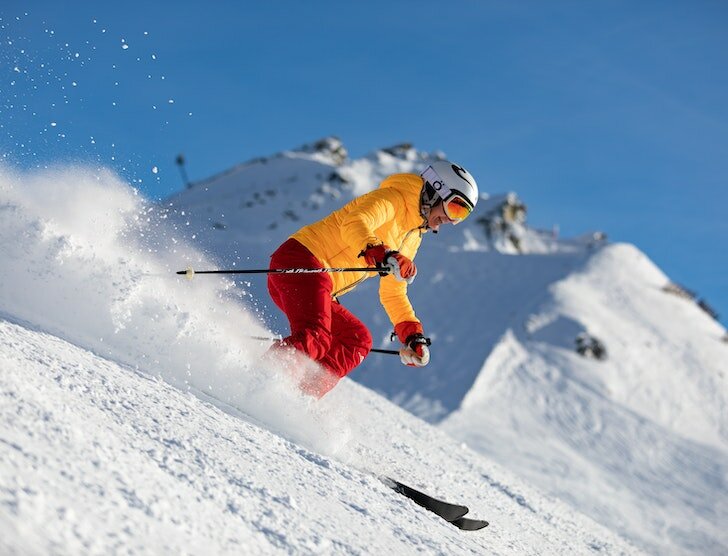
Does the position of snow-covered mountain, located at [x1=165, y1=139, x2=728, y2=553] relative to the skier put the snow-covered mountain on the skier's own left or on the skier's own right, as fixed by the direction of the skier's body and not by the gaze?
on the skier's own left

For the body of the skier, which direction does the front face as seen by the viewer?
to the viewer's right

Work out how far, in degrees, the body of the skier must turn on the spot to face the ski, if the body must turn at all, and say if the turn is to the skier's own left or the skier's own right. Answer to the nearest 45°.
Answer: approximately 45° to the skier's own right
